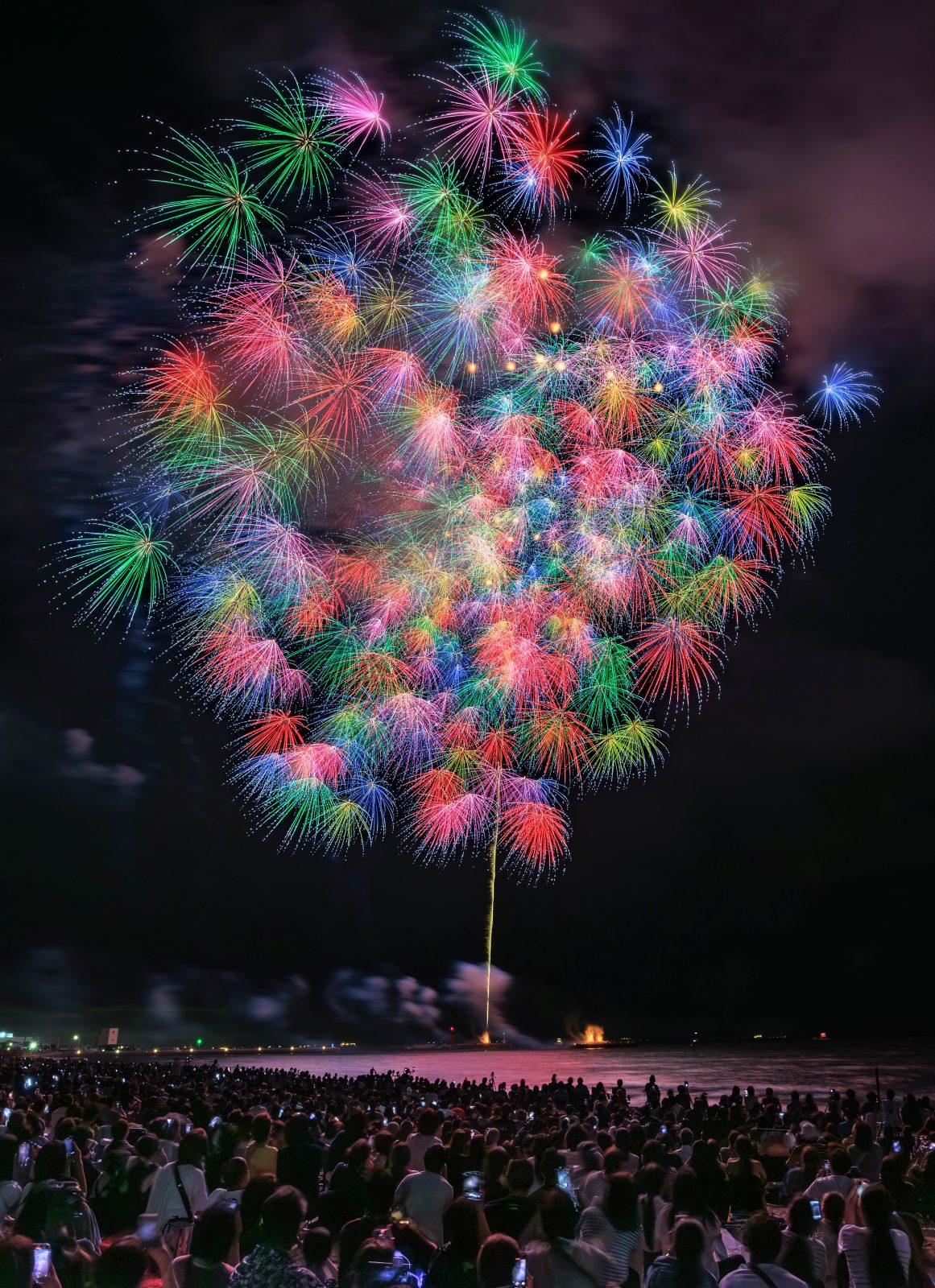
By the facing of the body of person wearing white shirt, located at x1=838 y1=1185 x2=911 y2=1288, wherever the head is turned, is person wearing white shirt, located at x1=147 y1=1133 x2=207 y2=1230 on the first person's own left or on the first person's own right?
on the first person's own left

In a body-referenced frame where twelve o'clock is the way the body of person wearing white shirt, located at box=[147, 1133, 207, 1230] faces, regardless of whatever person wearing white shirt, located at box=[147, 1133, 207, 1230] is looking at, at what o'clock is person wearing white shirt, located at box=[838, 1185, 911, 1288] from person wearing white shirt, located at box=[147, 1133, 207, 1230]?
person wearing white shirt, located at box=[838, 1185, 911, 1288] is roughly at 3 o'clock from person wearing white shirt, located at box=[147, 1133, 207, 1230].

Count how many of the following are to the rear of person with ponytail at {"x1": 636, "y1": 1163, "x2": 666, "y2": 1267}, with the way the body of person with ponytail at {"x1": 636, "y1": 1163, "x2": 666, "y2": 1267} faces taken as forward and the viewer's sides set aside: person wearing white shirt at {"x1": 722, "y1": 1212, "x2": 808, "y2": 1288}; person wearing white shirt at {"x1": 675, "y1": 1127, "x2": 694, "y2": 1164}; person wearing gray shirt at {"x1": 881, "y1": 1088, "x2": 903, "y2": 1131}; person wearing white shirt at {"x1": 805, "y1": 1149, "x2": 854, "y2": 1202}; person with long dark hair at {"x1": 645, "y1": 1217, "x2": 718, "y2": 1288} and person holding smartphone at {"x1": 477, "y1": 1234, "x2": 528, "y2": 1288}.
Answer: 3

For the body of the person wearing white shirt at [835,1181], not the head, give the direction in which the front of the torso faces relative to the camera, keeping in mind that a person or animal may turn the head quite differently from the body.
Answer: away from the camera

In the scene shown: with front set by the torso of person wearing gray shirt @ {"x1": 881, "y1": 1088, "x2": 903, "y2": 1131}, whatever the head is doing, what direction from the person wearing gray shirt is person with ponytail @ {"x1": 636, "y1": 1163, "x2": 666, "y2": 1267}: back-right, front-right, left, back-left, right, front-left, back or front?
back

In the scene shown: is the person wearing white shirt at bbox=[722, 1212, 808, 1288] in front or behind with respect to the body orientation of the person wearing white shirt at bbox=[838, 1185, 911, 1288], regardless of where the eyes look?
behind

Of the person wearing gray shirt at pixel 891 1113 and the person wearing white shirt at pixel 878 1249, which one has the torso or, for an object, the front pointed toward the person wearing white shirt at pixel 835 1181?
the person wearing white shirt at pixel 878 1249

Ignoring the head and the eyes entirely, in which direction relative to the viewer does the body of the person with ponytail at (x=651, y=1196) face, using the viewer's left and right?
facing away from the viewer

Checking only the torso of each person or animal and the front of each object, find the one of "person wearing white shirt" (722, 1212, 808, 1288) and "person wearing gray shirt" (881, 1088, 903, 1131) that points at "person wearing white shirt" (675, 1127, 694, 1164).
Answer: "person wearing white shirt" (722, 1212, 808, 1288)

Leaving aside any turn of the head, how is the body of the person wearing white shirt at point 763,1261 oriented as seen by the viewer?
away from the camera

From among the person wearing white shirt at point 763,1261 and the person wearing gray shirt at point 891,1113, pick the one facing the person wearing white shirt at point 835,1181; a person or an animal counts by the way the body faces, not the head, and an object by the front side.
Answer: the person wearing white shirt at point 763,1261

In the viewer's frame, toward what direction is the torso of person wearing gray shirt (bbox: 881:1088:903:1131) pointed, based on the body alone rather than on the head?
away from the camera
